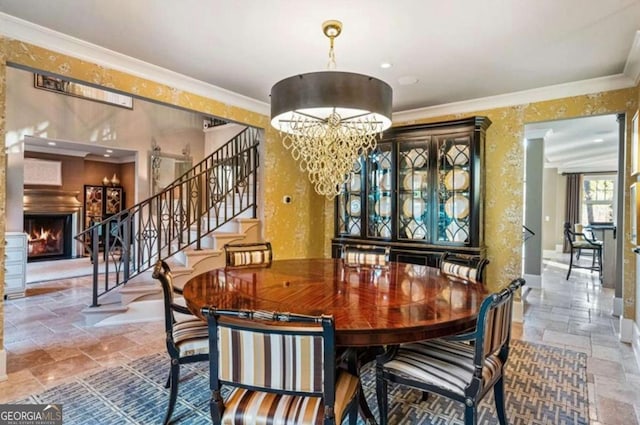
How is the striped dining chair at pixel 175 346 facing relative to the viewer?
to the viewer's right

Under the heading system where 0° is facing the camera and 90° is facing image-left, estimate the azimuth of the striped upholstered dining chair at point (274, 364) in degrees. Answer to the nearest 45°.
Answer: approximately 225°

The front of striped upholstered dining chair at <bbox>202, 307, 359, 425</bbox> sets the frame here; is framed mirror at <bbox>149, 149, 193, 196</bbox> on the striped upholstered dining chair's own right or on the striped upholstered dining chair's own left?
on the striped upholstered dining chair's own left

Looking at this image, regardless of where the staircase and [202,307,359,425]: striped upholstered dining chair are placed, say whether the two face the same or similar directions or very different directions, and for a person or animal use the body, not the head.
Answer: very different directions

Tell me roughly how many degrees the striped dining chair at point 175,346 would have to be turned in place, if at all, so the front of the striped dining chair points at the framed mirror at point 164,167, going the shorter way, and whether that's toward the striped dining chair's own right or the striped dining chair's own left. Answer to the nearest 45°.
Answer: approximately 90° to the striped dining chair's own left

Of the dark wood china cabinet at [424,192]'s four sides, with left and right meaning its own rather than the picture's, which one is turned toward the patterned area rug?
front

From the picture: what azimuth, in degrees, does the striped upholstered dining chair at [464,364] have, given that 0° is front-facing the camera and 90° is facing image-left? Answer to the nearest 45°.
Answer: approximately 135°

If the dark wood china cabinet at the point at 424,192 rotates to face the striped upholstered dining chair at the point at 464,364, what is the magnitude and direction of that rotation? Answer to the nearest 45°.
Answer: approximately 45° to its left

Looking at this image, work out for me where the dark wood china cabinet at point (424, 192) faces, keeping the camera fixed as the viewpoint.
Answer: facing the viewer and to the left of the viewer

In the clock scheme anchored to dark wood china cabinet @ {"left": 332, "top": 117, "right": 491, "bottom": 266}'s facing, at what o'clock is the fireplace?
The fireplace is roughly at 2 o'clock from the dark wood china cabinet.
